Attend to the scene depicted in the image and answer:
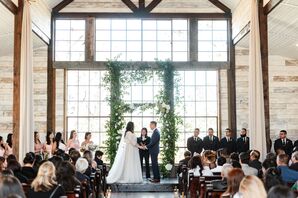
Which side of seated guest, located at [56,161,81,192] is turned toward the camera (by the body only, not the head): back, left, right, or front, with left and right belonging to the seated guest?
back

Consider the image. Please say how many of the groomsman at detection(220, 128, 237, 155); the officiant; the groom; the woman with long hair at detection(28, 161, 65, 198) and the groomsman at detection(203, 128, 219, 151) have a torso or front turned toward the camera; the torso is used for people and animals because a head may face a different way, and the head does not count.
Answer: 3

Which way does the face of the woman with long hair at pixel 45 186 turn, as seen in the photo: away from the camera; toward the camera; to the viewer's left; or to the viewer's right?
away from the camera

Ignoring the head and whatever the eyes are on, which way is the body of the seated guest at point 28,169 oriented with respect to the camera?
away from the camera

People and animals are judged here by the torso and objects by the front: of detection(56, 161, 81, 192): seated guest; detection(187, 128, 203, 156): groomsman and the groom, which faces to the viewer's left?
the groom

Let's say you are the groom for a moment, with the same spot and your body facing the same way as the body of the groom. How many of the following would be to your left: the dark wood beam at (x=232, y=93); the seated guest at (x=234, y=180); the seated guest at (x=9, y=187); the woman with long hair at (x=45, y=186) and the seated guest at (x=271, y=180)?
4

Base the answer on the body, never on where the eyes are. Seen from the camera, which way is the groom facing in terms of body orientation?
to the viewer's left

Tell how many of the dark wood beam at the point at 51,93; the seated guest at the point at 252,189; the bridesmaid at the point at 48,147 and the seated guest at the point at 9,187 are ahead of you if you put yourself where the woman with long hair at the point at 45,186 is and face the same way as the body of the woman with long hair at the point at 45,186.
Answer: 2

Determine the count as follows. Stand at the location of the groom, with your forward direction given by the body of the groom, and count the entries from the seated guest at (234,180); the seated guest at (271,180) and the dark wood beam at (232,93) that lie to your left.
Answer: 2

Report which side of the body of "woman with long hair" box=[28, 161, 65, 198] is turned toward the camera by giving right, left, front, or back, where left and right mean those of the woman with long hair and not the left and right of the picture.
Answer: back

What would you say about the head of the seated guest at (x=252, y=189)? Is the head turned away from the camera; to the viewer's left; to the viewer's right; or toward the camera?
away from the camera

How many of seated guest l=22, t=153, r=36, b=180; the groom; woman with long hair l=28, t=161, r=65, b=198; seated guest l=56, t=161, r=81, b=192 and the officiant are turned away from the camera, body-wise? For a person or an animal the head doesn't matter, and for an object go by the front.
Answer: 3
